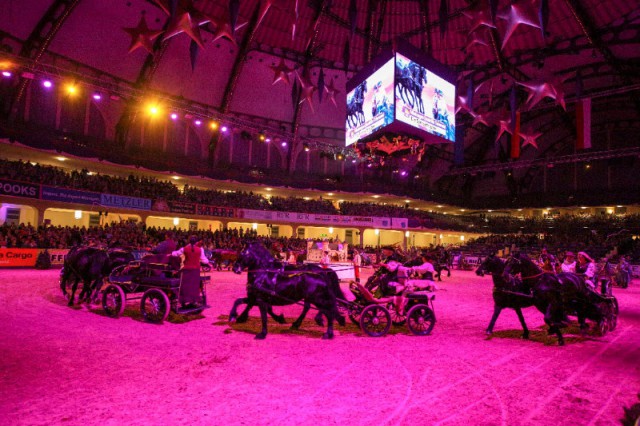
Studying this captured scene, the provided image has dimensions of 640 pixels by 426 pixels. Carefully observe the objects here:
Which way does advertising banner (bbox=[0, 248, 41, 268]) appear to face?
toward the camera

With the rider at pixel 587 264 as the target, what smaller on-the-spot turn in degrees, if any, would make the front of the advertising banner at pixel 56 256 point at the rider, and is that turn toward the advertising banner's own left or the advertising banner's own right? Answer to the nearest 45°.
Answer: approximately 45° to the advertising banner's own left

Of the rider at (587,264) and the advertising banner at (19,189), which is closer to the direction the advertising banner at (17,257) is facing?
the rider

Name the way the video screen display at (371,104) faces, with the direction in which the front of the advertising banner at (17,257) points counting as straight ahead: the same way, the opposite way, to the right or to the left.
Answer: to the right

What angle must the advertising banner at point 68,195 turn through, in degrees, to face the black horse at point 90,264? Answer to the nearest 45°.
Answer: approximately 45° to its right

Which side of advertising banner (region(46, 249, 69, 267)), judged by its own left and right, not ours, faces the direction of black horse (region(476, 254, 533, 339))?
front

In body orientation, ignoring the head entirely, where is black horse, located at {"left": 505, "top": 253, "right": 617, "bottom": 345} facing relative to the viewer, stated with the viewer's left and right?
facing the viewer and to the left of the viewer

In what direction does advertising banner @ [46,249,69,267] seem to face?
toward the camera

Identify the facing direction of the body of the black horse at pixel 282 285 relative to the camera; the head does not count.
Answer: to the viewer's left

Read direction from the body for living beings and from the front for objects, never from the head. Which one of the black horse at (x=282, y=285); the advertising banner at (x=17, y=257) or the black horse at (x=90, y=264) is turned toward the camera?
the advertising banner

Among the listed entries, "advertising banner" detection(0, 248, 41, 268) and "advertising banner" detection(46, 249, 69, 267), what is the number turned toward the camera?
2

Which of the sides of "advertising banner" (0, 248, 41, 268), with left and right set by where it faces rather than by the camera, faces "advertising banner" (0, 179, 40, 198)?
back

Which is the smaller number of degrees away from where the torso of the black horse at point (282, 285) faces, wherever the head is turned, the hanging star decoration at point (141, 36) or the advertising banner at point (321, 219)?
the hanging star decoration

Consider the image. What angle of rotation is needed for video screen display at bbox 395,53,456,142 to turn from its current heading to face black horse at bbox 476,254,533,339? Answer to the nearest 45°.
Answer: approximately 45° to its right
